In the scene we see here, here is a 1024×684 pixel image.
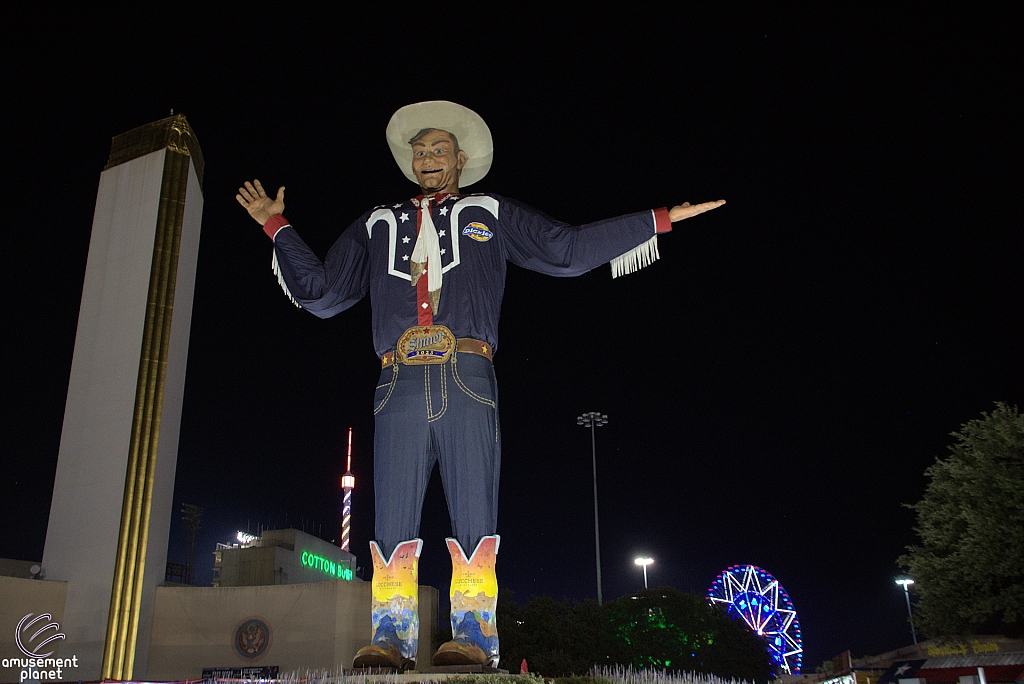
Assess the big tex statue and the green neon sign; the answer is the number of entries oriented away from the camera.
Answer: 0

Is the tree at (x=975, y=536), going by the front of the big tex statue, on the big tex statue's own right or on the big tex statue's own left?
on the big tex statue's own left

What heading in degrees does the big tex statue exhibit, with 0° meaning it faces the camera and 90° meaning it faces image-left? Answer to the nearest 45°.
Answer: approximately 0°

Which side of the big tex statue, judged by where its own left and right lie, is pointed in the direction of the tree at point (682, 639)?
back

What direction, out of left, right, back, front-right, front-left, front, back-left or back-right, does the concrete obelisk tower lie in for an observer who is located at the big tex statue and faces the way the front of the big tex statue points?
back-right

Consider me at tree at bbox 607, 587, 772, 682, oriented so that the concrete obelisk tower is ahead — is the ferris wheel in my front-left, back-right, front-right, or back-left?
back-right

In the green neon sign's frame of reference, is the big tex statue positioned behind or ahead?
ahead

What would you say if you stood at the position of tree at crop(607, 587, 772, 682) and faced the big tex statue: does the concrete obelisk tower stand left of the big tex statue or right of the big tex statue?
right

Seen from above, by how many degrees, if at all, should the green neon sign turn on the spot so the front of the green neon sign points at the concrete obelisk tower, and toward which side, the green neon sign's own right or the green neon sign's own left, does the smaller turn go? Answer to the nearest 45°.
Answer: approximately 45° to the green neon sign's own right

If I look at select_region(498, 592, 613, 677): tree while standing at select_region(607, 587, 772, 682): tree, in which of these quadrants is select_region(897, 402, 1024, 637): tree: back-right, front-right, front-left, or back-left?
back-left

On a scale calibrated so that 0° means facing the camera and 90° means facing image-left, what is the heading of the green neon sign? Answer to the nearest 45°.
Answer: approximately 315°
